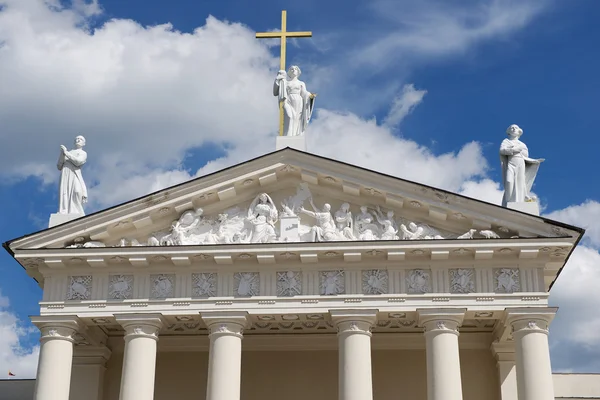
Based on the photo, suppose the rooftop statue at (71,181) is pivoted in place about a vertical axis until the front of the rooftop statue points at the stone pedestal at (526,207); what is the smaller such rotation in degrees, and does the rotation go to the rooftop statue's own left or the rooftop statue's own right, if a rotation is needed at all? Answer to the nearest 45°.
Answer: approximately 135° to the rooftop statue's own left

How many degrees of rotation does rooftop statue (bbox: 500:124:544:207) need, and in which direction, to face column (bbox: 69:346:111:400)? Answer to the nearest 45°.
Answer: approximately 90° to its right

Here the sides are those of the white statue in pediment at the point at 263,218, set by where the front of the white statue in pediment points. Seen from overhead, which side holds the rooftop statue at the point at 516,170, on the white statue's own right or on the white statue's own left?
on the white statue's own left

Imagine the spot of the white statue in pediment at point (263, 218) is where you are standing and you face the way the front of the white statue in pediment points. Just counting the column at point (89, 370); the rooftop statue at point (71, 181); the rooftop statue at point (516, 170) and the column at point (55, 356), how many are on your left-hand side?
1

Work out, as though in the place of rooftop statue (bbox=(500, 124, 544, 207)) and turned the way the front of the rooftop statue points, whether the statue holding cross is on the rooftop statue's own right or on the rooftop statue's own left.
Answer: on the rooftop statue's own right

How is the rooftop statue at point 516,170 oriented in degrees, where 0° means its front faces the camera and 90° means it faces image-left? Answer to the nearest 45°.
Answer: approximately 0°

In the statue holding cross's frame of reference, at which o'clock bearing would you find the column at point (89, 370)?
The column is roughly at 4 o'clock from the statue holding cross.

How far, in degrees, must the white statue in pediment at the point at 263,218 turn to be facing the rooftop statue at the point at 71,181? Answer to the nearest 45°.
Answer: approximately 90° to its right

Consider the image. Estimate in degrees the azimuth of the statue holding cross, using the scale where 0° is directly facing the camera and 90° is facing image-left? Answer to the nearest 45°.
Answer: approximately 0°
